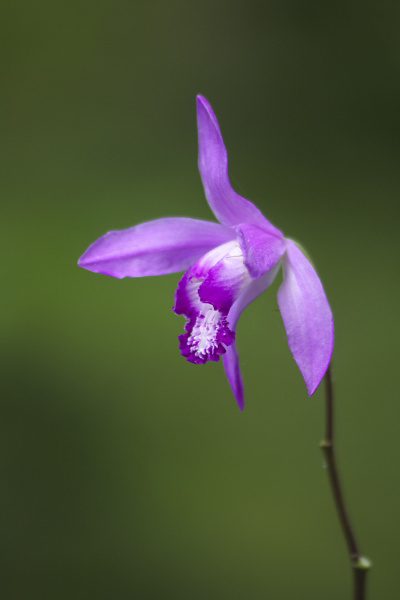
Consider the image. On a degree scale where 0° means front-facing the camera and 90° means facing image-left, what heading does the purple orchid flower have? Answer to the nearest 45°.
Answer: approximately 45°
